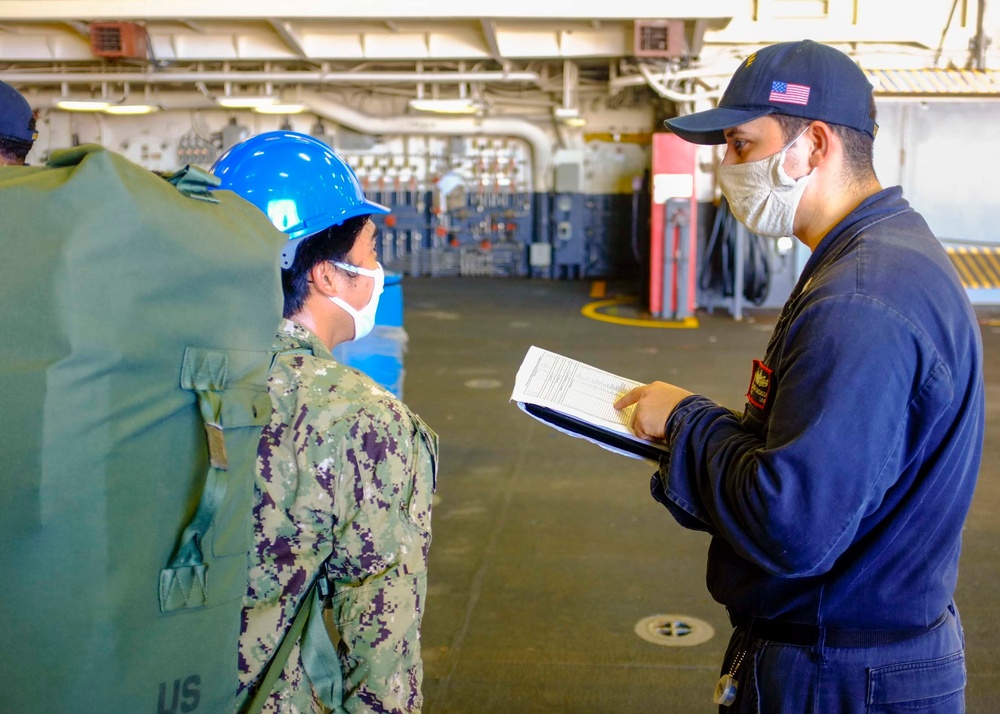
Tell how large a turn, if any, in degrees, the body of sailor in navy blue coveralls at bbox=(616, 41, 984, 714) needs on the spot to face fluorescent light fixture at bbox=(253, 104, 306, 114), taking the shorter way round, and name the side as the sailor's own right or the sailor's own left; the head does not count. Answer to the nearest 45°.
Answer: approximately 45° to the sailor's own right

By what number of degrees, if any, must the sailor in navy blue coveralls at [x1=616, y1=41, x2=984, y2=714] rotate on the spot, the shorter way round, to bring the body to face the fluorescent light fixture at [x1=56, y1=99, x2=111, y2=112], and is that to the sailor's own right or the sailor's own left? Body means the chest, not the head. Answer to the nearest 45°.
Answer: approximately 45° to the sailor's own right

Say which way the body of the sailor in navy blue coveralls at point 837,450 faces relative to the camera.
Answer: to the viewer's left

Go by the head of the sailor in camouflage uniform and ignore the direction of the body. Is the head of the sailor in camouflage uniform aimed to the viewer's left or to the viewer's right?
to the viewer's right

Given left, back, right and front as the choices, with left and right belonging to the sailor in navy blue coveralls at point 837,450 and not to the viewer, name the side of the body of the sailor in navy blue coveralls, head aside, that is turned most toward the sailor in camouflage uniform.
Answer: front
